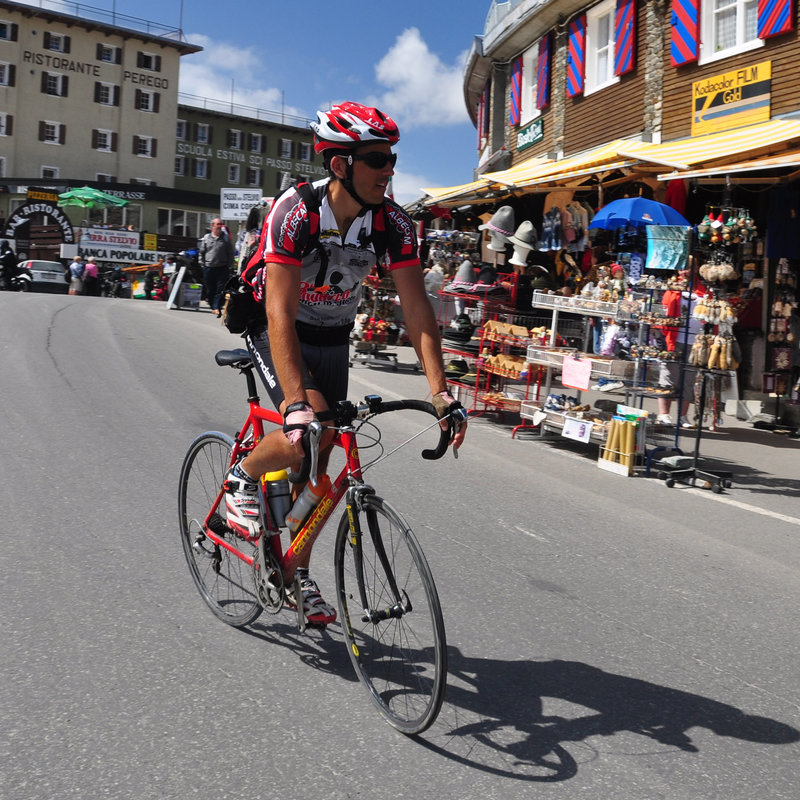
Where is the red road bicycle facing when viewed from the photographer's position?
facing the viewer and to the right of the viewer

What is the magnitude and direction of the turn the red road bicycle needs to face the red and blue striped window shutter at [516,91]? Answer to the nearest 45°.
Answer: approximately 135° to its left

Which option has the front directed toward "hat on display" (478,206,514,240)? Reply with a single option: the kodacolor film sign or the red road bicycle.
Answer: the kodacolor film sign

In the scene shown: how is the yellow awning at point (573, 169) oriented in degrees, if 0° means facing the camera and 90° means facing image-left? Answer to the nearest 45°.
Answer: approximately 45°

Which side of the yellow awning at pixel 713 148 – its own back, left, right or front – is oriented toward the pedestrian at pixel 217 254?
right

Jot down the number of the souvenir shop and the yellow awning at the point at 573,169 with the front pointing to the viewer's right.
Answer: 0

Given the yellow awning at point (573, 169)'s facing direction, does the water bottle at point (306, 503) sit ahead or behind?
ahead

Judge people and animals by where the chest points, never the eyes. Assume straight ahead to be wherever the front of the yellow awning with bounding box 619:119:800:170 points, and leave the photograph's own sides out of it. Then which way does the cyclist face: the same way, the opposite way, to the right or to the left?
to the left

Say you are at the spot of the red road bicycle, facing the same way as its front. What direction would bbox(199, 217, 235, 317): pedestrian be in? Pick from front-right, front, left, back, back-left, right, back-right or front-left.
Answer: back-left

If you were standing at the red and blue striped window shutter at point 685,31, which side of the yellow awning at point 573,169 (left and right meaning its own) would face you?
left

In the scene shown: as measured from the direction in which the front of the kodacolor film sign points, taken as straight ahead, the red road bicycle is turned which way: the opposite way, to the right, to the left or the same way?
to the left

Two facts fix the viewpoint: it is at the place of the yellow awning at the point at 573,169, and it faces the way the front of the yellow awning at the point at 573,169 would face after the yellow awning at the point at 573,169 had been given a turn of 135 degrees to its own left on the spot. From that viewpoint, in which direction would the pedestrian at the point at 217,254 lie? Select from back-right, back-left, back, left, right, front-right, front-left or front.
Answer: back-left

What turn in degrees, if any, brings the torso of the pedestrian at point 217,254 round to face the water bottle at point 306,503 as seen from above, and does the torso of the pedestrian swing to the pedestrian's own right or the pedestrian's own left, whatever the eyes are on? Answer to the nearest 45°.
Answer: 0° — they already face it

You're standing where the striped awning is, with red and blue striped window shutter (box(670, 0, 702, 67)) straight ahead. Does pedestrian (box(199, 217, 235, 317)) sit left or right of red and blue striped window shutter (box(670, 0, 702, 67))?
left
